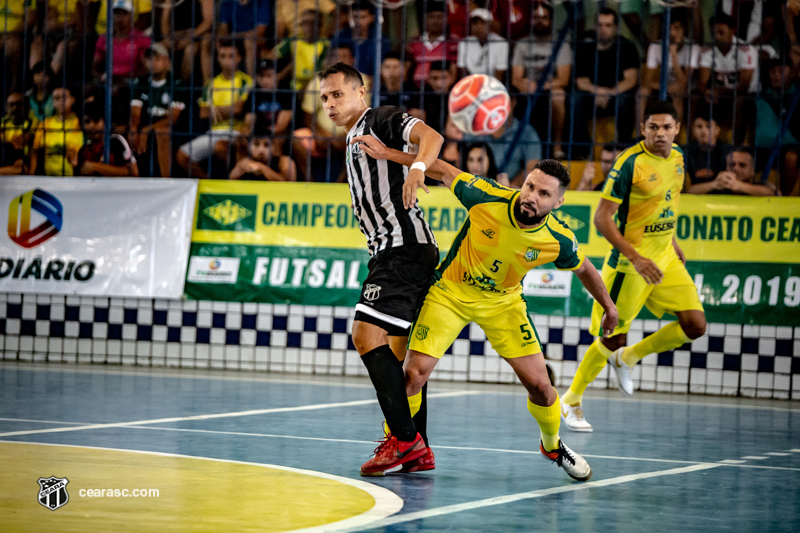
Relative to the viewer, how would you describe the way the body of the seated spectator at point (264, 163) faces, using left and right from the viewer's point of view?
facing the viewer

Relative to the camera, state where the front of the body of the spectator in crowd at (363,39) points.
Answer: toward the camera

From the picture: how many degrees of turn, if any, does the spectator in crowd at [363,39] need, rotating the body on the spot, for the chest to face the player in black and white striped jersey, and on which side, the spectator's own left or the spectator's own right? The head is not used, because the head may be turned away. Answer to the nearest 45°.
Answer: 0° — they already face them

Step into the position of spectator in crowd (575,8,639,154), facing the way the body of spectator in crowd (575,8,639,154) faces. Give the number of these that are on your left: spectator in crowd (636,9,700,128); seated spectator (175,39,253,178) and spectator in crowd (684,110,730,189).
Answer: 2

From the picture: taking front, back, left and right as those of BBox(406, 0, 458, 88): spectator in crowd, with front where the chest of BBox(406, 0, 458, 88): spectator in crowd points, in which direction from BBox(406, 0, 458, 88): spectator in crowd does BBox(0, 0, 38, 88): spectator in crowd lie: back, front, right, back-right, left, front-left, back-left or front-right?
right

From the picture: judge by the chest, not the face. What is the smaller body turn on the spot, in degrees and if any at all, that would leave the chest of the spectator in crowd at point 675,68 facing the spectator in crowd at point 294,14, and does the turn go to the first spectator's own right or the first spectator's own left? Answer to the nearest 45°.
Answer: approximately 90° to the first spectator's own right

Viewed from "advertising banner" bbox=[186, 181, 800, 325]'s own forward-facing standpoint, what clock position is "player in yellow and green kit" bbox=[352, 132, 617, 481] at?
The player in yellow and green kit is roughly at 12 o'clock from the advertising banner.

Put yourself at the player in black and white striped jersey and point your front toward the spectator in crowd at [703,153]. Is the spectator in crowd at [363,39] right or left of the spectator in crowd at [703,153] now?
left

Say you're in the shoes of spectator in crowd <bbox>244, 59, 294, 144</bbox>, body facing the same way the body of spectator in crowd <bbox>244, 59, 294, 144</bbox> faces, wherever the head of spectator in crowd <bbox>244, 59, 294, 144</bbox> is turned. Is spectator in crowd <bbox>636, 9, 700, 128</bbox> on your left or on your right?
on your left

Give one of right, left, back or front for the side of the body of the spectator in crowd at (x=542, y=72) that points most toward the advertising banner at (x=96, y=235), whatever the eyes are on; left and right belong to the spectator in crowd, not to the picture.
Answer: right

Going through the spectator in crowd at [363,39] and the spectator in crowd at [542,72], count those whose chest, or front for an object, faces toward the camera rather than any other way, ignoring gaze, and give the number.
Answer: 2

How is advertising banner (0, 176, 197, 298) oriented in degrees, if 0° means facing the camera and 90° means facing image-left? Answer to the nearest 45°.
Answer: approximately 0°
